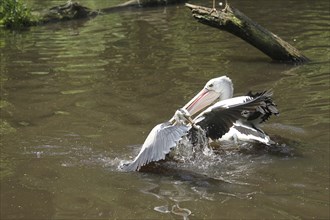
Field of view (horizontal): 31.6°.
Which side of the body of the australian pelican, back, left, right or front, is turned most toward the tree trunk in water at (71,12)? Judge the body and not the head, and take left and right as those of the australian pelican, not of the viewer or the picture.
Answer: right

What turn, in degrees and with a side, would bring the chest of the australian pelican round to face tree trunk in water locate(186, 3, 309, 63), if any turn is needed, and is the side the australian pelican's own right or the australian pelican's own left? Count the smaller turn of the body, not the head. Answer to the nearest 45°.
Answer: approximately 90° to the australian pelican's own right

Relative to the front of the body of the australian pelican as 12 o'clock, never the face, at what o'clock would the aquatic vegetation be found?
The aquatic vegetation is roughly at 2 o'clock from the australian pelican.

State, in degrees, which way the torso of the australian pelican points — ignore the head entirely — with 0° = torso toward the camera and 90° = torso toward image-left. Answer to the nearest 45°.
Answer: approximately 90°
